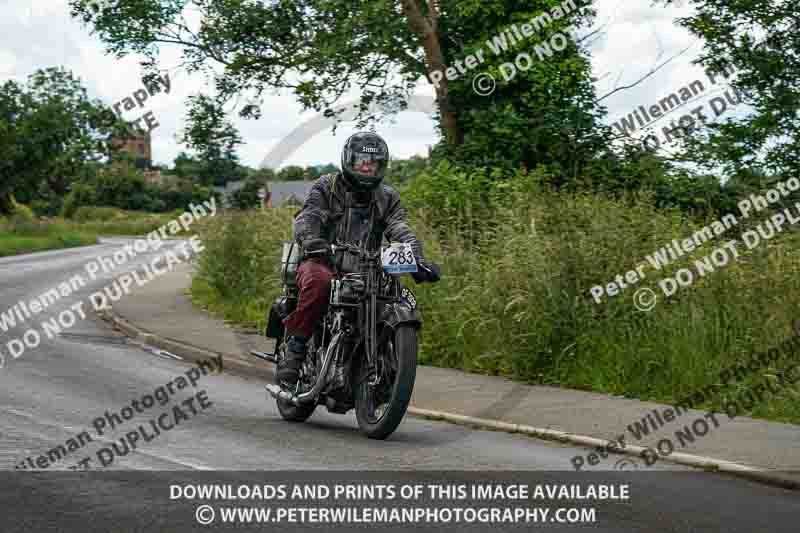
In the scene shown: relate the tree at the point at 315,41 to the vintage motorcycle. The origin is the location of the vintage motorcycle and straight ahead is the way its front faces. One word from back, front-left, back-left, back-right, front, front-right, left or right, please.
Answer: back-left

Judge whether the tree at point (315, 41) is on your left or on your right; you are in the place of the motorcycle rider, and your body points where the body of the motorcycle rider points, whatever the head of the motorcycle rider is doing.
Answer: on your left

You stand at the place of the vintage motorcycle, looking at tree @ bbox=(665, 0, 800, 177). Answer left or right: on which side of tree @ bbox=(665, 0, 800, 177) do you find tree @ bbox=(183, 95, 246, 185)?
left

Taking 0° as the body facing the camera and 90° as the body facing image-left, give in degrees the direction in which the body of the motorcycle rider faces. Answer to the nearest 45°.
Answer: approximately 315°

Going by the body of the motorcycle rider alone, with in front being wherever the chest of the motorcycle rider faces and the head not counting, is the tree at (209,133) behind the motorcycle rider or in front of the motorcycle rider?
behind

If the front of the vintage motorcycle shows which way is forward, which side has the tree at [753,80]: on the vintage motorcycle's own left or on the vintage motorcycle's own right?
on the vintage motorcycle's own left

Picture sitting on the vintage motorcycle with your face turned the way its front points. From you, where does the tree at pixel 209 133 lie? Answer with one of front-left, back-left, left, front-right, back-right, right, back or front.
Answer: back-left
